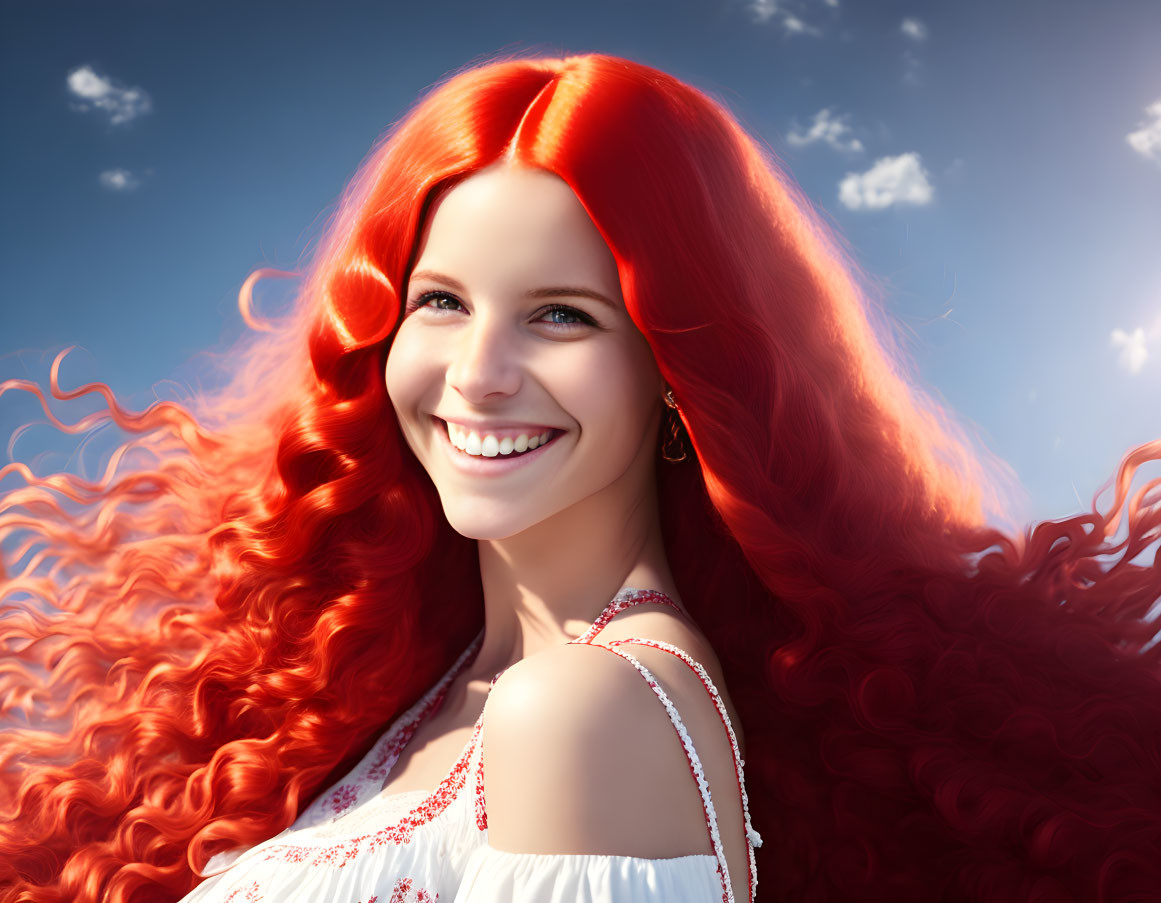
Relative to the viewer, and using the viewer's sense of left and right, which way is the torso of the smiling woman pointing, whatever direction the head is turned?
facing the viewer and to the left of the viewer
